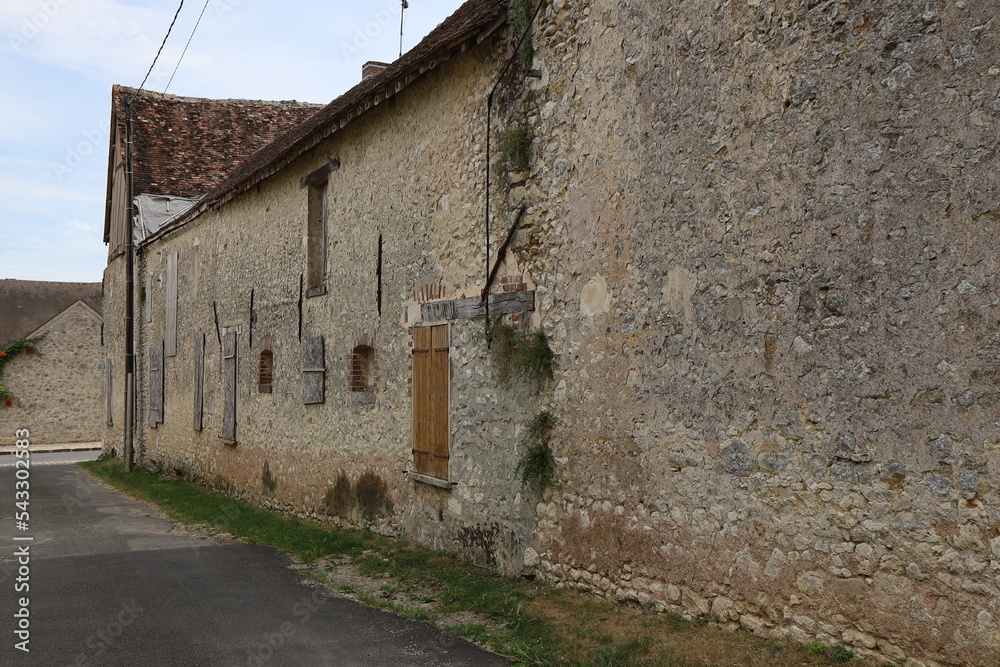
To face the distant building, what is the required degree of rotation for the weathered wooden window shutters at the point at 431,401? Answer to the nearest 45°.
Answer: approximately 90° to its right

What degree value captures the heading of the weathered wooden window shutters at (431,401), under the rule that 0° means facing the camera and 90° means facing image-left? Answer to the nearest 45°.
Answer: approximately 45°

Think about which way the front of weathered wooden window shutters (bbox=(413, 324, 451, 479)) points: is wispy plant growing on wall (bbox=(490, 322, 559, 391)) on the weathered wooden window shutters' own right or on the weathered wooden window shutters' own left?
on the weathered wooden window shutters' own left
